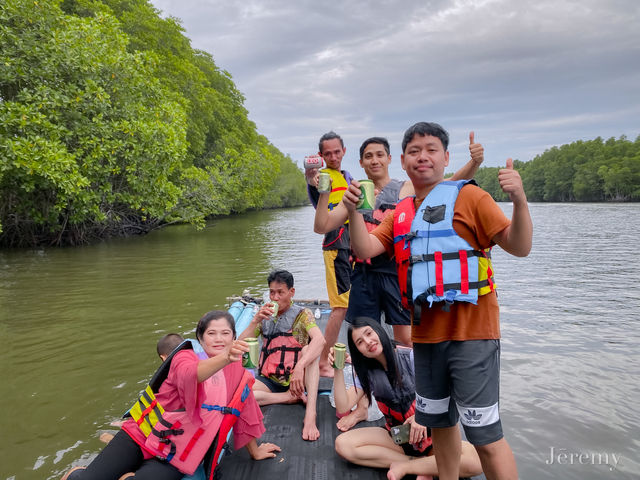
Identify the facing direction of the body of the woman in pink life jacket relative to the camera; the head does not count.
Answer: toward the camera

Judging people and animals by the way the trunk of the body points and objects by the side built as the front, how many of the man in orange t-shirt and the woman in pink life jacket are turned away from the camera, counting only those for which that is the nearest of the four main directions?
0

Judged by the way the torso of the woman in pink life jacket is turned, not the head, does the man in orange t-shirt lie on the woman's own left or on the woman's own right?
on the woman's own left

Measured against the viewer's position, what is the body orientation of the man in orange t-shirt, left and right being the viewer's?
facing the viewer and to the left of the viewer

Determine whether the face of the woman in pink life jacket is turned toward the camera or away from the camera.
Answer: toward the camera

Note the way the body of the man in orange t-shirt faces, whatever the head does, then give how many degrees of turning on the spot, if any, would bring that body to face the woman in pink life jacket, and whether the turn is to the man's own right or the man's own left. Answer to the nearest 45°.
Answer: approximately 45° to the man's own right
